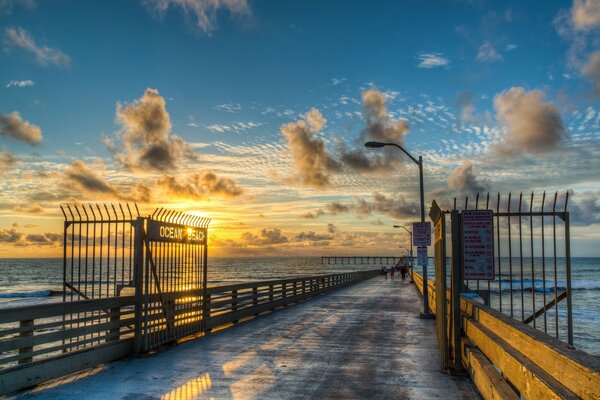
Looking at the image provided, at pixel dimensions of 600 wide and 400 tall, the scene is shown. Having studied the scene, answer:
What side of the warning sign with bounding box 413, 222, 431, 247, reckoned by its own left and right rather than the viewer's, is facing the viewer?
front

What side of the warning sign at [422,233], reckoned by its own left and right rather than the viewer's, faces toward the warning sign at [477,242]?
front

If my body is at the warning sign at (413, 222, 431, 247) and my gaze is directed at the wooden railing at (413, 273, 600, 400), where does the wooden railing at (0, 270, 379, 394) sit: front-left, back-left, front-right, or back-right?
front-right

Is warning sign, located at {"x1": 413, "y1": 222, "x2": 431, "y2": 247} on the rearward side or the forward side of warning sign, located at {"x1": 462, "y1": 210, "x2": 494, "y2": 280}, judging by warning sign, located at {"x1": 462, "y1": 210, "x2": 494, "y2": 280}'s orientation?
on the rearward side

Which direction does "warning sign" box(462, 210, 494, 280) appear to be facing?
toward the camera

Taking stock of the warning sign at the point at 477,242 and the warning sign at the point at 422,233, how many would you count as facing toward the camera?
2

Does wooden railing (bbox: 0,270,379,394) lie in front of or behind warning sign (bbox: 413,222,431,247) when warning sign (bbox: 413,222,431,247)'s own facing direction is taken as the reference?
in front

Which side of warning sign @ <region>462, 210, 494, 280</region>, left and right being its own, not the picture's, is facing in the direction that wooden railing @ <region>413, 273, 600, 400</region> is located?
front

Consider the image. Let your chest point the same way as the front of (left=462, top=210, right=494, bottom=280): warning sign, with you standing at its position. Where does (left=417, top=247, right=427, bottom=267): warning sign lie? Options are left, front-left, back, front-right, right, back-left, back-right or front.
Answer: back

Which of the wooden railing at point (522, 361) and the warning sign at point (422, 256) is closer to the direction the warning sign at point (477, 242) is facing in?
the wooden railing

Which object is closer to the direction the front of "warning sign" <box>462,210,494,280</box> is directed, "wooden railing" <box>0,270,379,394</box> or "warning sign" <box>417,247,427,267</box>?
the wooden railing
